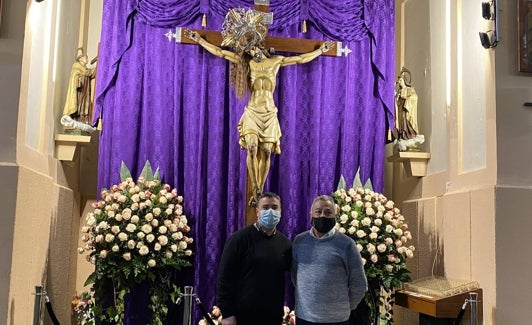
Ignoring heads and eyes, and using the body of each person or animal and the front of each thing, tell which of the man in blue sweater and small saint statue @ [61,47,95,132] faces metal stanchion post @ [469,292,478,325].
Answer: the small saint statue

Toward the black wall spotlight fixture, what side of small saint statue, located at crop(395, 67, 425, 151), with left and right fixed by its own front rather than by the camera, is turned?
left

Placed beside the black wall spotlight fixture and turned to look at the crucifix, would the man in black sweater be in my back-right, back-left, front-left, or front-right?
front-left

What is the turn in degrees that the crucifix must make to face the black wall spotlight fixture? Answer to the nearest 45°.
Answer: approximately 45° to its left

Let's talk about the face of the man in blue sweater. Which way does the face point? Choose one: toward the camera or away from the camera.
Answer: toward the camera

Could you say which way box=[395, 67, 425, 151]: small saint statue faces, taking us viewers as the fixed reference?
facing the viewer and to the left of the viewer

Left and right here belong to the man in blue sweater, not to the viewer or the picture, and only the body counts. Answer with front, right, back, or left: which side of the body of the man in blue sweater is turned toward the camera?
front

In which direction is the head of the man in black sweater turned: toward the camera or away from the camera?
toward the camera

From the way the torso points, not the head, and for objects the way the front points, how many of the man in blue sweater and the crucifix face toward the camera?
2

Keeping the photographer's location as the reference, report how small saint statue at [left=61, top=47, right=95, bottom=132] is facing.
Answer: facing the viewer and to the right of the viewer

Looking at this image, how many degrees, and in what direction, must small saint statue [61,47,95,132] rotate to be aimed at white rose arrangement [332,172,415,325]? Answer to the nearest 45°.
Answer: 0° — it already faces it
